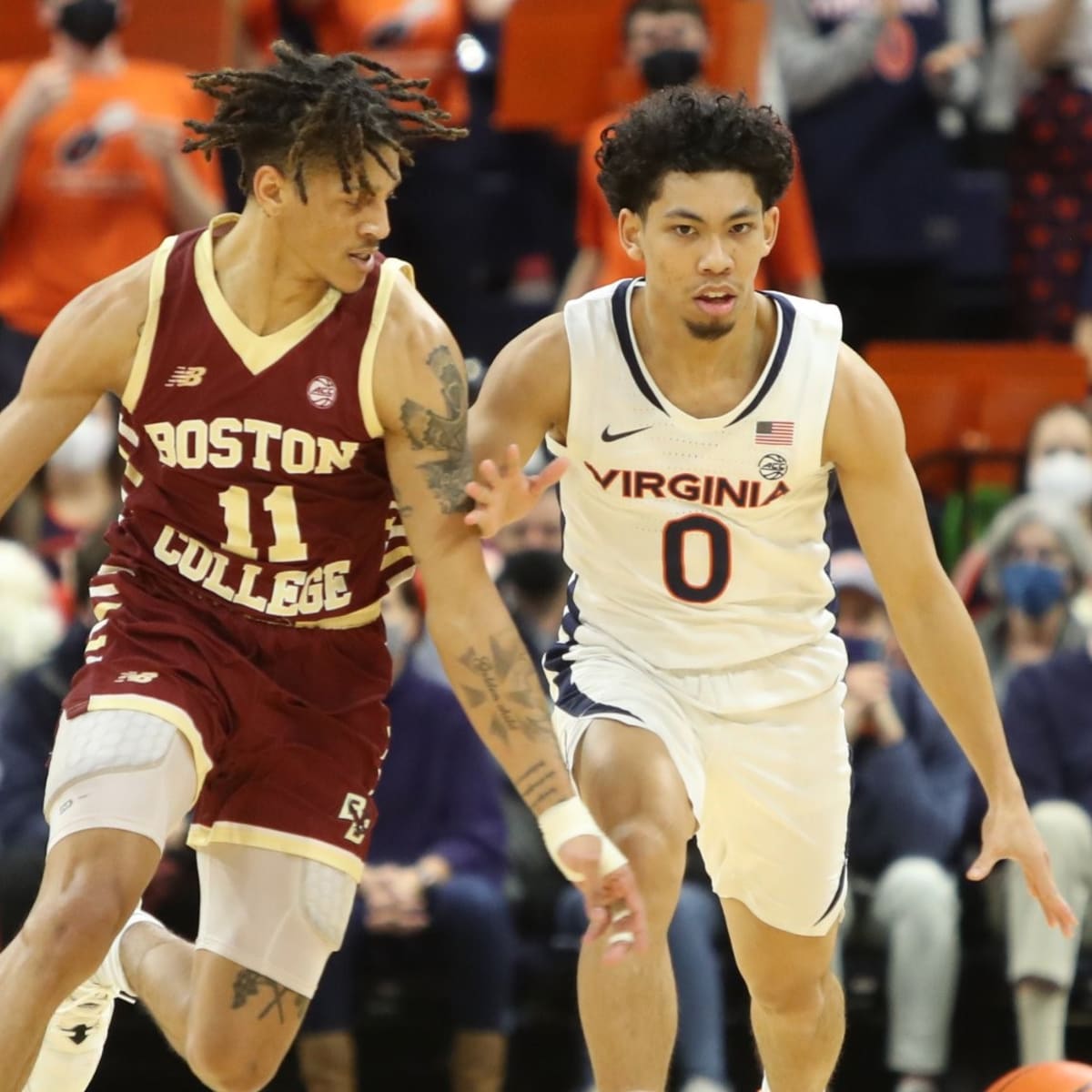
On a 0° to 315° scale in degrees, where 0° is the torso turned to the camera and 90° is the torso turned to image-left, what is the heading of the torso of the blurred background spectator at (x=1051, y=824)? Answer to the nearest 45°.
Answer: approximately 0°

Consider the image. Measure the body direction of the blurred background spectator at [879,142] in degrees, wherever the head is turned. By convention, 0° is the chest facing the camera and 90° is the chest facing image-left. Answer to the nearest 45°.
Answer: approximately 0°

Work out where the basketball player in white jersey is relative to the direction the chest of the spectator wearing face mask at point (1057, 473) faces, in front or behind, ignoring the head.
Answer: in front

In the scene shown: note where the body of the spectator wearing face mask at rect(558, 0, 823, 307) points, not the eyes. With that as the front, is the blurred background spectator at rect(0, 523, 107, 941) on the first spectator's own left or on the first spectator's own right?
on the first spectator's own right

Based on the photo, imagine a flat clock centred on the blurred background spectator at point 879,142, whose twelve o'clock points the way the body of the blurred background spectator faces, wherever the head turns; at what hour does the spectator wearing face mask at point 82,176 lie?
The spectator wearing face mask is roughly at 2 o'clock from the blurred background spectator.

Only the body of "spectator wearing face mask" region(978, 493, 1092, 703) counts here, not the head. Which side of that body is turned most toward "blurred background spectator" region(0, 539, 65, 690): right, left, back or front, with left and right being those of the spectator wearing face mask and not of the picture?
right

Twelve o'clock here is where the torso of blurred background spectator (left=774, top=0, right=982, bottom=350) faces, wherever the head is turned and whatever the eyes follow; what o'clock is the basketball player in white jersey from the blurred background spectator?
The basketball player in white jersey is roughly at 12 o'clock from the blurred background spectator.

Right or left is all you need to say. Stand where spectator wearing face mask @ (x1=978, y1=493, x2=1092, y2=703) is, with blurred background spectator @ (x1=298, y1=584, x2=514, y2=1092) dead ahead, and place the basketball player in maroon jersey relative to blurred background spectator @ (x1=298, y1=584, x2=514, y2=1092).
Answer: left
